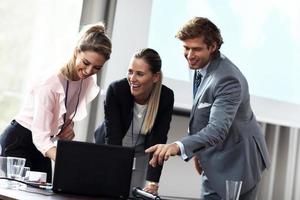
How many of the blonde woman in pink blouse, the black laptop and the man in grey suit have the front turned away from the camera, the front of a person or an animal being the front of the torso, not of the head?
1

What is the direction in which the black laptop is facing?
away from the camera

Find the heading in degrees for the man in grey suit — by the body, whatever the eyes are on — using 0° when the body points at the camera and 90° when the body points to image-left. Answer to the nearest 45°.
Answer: approximately 90°

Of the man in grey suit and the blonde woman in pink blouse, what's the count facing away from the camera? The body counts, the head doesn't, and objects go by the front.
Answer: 0

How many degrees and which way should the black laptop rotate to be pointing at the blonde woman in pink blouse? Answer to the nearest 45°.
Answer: approximately 45° to its left

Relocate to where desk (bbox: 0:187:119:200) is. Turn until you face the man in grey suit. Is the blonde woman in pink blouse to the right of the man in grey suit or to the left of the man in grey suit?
left

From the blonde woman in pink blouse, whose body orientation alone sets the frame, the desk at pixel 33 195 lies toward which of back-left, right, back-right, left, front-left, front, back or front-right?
front-right

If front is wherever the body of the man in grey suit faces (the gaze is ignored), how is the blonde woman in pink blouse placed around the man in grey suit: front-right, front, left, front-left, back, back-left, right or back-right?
front

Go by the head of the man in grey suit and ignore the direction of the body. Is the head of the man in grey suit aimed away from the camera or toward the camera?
toward the camera

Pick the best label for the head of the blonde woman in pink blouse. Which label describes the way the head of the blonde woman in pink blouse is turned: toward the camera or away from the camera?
toward the camera

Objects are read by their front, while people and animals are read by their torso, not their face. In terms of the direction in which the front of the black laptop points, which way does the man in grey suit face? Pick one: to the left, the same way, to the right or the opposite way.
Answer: to the left

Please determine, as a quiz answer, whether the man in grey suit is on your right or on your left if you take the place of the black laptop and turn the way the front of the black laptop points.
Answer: on your right

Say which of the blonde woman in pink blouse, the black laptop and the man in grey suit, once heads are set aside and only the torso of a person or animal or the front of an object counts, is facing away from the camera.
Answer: the black laptop

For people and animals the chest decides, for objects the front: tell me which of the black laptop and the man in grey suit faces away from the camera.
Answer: the black laptop

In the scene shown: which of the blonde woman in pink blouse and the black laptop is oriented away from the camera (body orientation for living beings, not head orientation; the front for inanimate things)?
the black laptop

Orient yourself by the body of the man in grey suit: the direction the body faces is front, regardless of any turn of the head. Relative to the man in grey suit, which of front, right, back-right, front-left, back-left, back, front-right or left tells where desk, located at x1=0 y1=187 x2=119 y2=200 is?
front-left

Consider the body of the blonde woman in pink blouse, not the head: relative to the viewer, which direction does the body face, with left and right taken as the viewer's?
facing the viewer and to the right of the viewer

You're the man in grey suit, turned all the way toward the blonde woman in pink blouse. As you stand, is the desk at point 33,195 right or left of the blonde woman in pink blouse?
left
